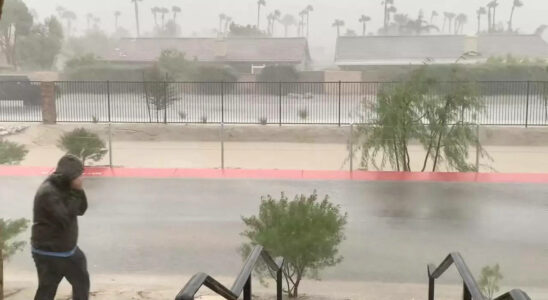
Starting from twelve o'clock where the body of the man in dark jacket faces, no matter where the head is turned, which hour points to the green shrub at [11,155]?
The green shrub is roughly at 9 o'clock from the man in dark jacket.

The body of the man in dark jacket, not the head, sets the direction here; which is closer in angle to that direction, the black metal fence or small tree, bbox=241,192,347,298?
the small tree

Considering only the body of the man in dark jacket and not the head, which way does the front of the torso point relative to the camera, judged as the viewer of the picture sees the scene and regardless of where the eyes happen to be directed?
to the viewer's right

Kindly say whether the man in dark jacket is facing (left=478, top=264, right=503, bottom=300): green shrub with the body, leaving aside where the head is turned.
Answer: yes

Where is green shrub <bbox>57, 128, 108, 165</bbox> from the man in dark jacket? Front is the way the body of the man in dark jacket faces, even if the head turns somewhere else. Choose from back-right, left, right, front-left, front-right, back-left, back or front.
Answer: left

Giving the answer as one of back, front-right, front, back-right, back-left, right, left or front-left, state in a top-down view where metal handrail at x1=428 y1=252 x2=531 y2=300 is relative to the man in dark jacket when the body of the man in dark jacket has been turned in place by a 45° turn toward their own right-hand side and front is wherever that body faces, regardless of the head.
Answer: front

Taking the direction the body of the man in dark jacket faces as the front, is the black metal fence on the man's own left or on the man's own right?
on the man's own left

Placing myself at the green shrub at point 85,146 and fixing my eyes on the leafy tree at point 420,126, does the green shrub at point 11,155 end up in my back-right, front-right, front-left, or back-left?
back-right

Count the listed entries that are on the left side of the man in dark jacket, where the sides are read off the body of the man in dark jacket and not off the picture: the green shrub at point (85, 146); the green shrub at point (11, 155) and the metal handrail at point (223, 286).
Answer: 2

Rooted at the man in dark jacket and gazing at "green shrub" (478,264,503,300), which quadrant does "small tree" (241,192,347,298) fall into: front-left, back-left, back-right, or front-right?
front-left
